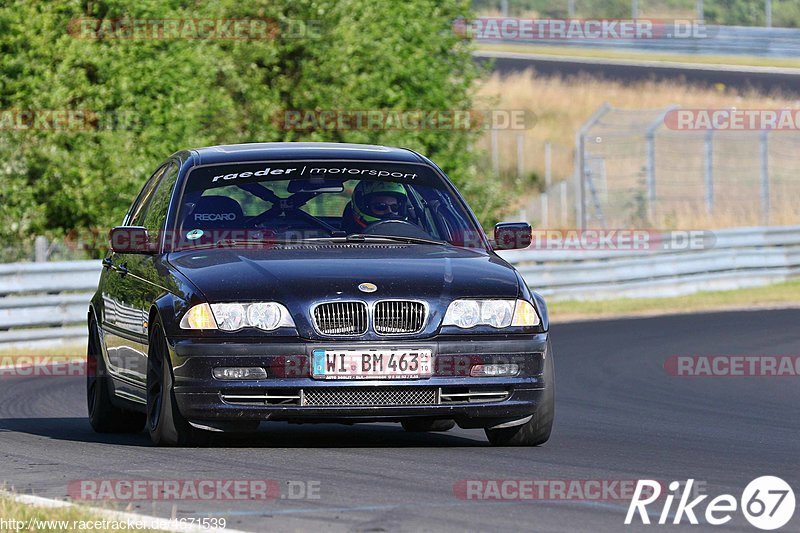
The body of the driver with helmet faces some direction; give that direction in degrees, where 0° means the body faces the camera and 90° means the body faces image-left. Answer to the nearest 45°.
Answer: approximately 315°

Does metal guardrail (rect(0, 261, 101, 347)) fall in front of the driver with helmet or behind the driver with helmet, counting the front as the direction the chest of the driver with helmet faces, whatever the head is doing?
behind

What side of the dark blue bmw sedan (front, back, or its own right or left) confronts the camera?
front

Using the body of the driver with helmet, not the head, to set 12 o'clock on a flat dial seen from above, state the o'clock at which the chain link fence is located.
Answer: The chain link fence is roughly at 8 o'clock from the driver with helmet.

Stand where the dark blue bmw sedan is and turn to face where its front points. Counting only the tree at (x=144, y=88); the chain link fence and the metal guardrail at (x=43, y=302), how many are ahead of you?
0

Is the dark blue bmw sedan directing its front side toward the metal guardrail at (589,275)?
no

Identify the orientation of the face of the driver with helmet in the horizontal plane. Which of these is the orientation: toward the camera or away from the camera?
toward the camera

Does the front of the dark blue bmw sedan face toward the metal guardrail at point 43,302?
no

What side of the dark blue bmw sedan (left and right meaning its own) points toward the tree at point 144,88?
back

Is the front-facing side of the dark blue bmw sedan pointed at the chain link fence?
no
